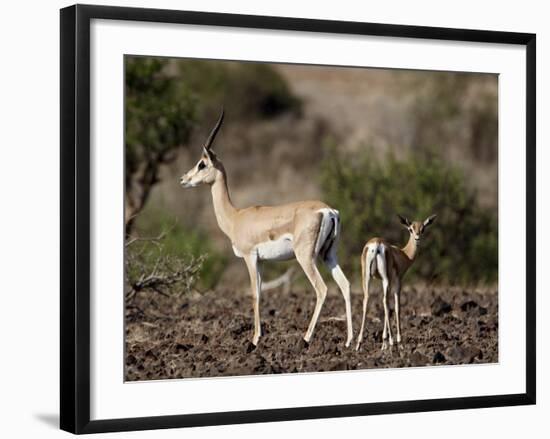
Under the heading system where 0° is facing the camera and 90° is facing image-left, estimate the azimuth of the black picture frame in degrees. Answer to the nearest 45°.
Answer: approximately 315°
